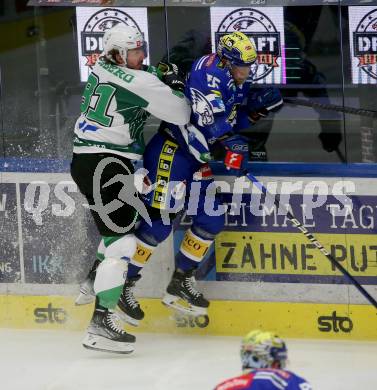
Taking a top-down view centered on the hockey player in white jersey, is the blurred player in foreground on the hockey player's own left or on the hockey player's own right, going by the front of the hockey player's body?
on the hockey player's own right

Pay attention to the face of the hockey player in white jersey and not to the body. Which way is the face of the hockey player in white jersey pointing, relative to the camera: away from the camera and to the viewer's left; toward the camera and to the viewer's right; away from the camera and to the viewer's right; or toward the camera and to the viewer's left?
away from the camera and to the viewer's right

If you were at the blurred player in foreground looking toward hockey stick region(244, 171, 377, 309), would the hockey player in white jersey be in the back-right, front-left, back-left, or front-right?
front-left

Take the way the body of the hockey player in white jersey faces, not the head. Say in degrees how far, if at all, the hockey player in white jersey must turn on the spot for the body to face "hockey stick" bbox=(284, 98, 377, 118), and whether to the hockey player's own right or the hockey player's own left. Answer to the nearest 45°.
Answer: approximately 45° to the hockey player's own right

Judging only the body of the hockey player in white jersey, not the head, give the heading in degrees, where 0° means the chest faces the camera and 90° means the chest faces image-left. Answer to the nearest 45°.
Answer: approximately 225°
